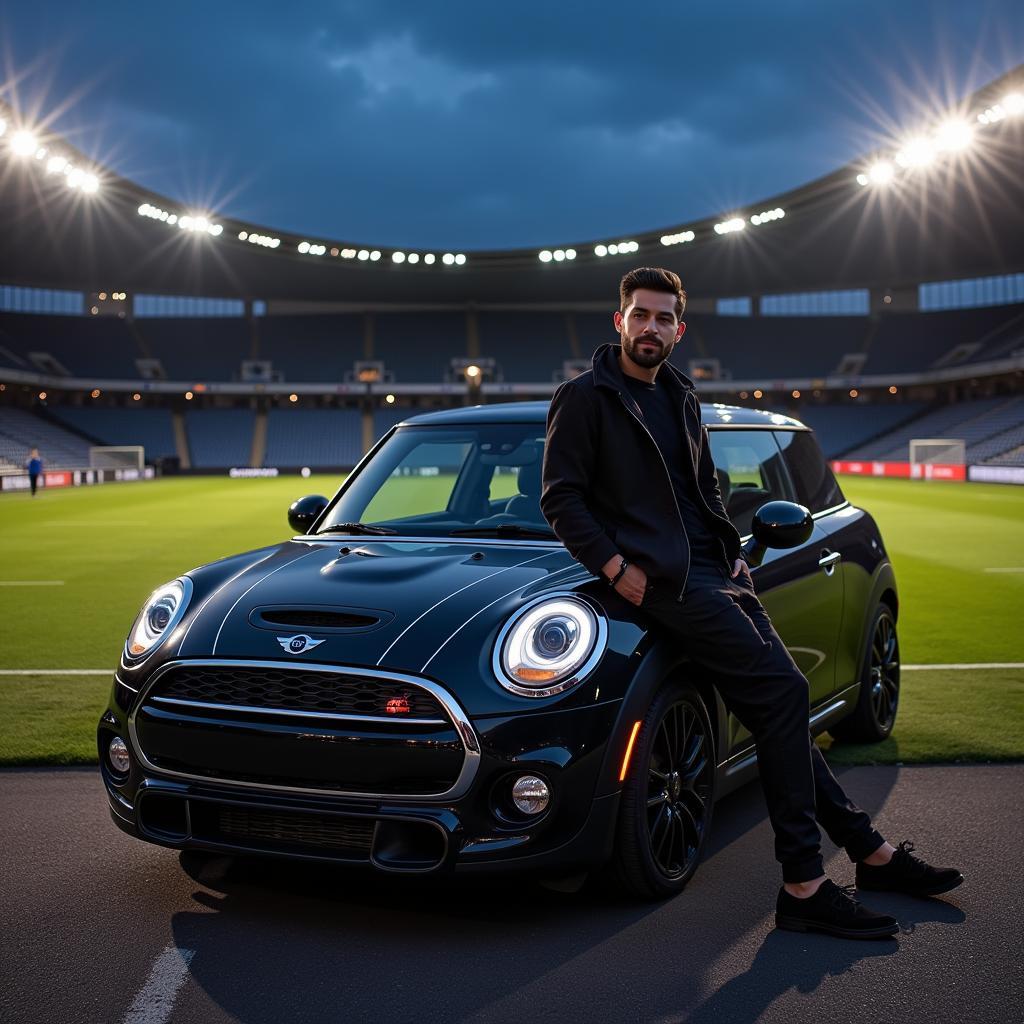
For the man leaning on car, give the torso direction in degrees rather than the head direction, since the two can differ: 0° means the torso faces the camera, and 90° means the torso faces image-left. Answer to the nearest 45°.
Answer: approximately 315°

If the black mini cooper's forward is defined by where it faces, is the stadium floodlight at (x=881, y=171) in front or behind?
behind

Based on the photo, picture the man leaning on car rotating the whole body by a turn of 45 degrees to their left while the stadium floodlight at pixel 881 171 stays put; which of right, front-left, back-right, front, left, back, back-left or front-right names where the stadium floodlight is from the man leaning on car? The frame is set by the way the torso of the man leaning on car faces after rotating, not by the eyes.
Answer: left

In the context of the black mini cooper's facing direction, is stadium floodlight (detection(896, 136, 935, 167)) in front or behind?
behind

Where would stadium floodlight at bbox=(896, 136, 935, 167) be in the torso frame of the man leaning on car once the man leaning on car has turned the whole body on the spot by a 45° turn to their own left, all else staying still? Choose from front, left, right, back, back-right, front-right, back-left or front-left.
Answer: left

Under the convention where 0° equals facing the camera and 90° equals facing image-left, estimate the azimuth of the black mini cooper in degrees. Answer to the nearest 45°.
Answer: approximately 45°
